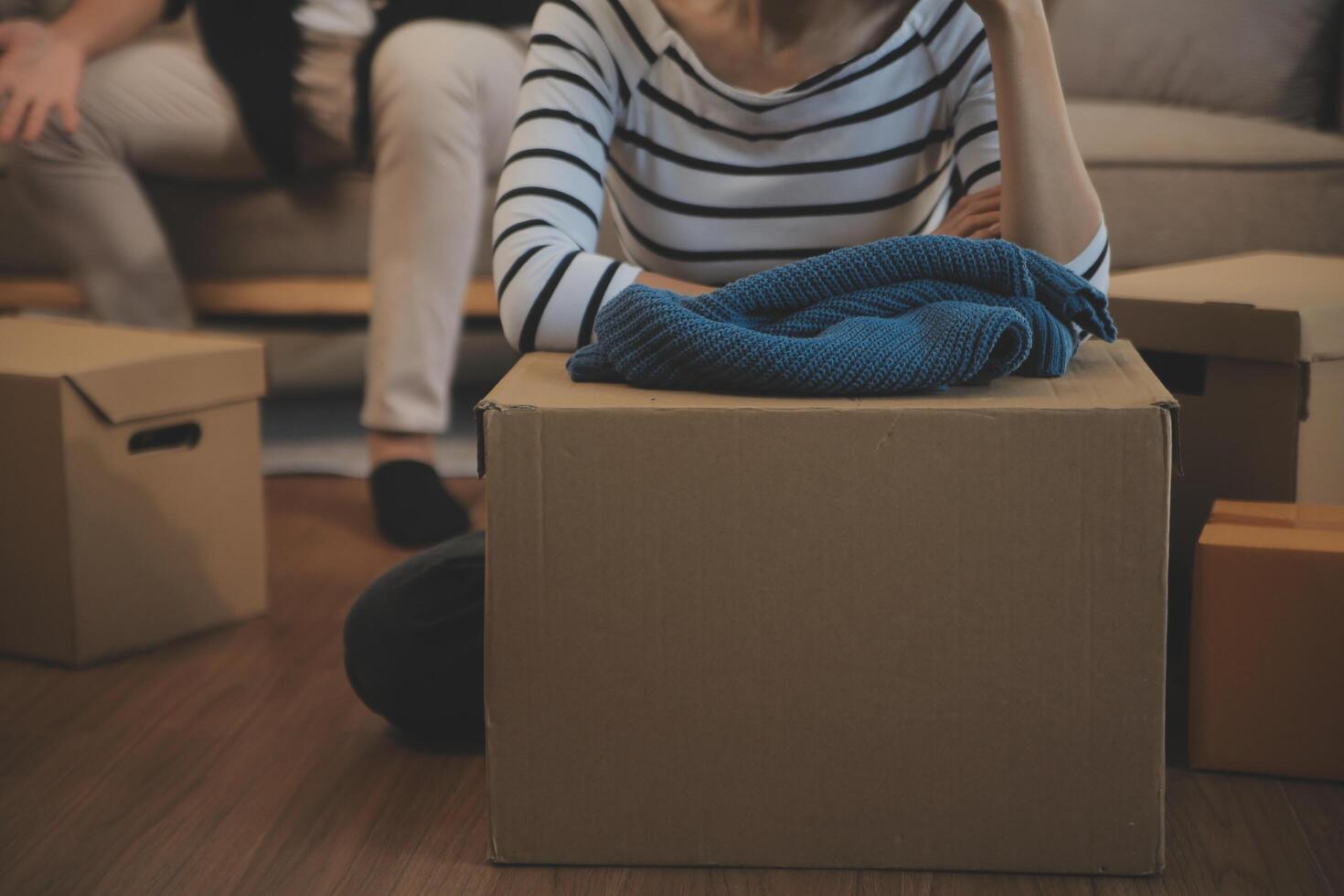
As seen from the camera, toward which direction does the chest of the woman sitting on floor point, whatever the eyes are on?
toward the camera

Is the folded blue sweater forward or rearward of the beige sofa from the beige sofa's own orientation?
forward

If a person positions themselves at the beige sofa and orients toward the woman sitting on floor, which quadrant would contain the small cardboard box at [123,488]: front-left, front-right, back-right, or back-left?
front-right

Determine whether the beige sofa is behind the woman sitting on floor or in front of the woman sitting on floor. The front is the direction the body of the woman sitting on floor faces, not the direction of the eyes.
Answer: behind

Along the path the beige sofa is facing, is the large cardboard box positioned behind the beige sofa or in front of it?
in front

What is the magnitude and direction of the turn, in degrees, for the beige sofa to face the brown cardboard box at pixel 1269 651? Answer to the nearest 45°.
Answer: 0° — it already faces it

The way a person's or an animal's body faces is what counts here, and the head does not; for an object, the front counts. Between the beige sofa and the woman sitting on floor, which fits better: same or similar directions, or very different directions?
same or similar directions

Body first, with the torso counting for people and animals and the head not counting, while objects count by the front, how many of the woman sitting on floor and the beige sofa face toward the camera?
2
